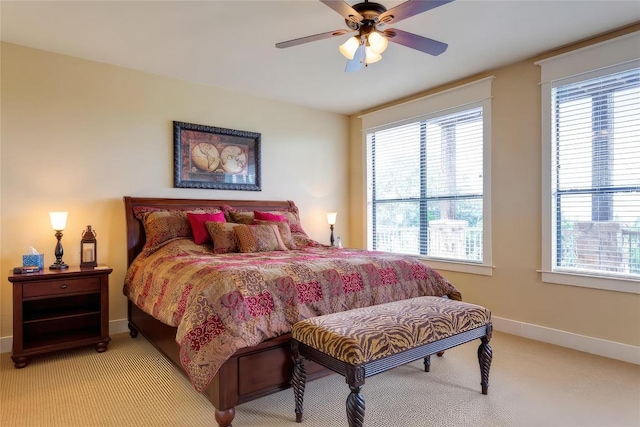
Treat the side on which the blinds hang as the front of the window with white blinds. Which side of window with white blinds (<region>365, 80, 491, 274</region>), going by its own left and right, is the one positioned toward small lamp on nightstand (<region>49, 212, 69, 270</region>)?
front

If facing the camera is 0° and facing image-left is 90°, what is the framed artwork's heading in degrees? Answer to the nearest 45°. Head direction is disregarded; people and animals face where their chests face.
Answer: approximately 315°

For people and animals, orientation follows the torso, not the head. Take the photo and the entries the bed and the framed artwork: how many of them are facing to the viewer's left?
0

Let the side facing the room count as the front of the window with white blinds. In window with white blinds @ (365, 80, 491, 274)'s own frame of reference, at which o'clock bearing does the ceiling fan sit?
The ceiling fan is roughly at 11 o'clock from the window with white blinds.

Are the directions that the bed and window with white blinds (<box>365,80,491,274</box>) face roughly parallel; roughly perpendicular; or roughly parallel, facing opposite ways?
roughly perpendicular

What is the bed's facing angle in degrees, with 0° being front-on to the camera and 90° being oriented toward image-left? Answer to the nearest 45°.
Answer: approximately 315°

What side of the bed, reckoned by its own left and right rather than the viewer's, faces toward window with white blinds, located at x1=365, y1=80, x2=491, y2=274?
left

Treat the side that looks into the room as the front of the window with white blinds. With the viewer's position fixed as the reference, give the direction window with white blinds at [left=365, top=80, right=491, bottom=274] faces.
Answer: facing the viewer and to the left of the viewer

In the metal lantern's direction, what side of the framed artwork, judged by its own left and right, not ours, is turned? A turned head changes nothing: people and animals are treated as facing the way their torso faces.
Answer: right

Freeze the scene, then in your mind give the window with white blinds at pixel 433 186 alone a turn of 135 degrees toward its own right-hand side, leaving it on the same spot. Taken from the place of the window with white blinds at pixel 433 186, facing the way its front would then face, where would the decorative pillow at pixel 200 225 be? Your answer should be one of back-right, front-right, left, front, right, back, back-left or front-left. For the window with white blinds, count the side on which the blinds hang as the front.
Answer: back-left

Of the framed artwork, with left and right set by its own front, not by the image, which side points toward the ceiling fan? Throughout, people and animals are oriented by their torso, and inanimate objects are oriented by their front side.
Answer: front

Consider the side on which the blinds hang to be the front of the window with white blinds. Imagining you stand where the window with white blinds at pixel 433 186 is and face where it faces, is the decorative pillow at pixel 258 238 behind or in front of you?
in front

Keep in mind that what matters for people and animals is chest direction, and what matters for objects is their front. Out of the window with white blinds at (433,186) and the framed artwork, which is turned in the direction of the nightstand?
the window with white blinds

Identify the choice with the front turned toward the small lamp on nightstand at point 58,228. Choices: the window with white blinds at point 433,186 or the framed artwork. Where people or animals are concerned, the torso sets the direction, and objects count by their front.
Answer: the window with white blinds

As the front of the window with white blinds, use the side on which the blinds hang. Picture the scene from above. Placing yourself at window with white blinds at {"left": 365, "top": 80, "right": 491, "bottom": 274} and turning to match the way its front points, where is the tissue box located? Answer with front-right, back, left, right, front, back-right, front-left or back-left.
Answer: front

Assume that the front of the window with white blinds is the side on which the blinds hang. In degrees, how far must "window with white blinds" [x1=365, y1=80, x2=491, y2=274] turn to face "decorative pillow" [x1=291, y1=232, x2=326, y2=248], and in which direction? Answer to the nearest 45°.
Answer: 0° — it already faces it

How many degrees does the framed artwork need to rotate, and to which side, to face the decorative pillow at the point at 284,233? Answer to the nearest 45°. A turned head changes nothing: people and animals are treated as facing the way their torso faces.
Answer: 0° — it already faces it
